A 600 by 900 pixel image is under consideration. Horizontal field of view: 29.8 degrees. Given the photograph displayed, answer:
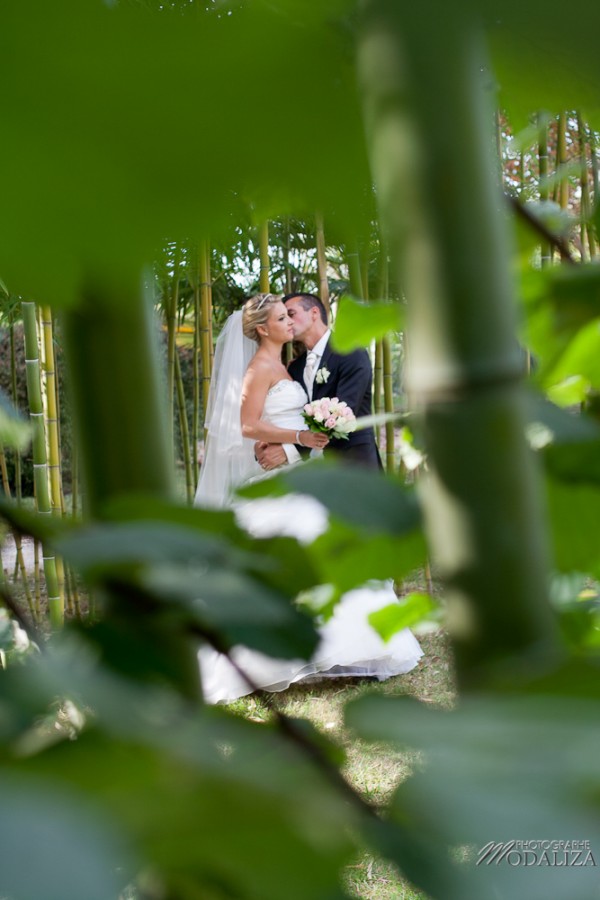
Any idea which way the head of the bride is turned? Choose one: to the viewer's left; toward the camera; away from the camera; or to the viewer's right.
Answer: to the viewer's right

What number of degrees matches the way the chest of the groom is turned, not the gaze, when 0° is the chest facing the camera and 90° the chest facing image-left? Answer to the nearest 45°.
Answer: approximately 45°

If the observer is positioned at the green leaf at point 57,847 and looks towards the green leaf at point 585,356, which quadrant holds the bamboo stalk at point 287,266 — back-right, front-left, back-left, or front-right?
front-left

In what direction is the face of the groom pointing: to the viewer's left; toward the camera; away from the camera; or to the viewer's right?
to the viewer's left

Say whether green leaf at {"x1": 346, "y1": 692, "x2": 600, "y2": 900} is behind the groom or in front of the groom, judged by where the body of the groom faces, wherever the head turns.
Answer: in front

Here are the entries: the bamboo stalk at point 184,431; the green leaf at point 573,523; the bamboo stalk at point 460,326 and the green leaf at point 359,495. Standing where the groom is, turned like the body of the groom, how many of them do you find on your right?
1

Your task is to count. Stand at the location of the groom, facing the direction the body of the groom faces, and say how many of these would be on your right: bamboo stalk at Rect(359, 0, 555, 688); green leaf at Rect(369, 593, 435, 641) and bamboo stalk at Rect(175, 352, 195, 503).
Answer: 1

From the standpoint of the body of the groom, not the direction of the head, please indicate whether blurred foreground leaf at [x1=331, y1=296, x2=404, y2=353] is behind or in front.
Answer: in front

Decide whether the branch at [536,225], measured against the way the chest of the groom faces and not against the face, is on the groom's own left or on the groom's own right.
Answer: on the groom's own left

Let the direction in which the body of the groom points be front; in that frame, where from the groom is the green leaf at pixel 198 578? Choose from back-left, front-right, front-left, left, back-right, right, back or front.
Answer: front-left

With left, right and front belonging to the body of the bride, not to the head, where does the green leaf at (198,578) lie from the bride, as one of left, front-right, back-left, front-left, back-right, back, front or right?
right
